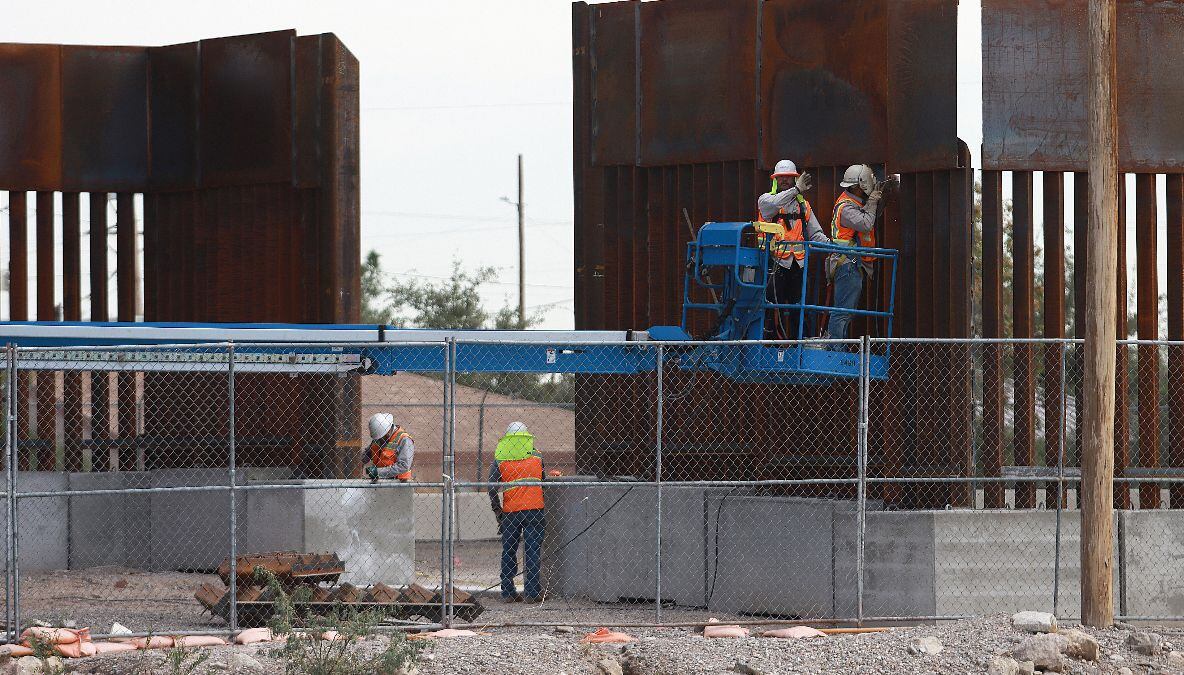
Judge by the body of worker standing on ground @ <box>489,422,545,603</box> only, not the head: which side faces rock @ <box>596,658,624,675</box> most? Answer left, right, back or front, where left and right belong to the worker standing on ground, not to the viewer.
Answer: back

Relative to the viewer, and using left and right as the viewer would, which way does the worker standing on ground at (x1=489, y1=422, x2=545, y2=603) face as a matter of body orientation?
facing away from the viewer

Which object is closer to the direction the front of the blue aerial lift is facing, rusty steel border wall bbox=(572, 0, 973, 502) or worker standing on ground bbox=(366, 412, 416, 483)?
the rusty steel border wall

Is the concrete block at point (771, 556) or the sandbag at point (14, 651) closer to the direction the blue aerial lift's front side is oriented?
the concrete block

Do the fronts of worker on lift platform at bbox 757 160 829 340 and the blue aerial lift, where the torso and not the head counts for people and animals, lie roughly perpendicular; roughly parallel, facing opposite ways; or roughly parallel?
roughly perpendicular

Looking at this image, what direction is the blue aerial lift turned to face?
to the viewer's right

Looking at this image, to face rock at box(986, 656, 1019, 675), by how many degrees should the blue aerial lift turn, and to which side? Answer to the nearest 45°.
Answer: approximately 45° to its right

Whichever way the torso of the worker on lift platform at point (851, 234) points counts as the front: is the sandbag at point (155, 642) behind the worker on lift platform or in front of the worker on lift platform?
behind
